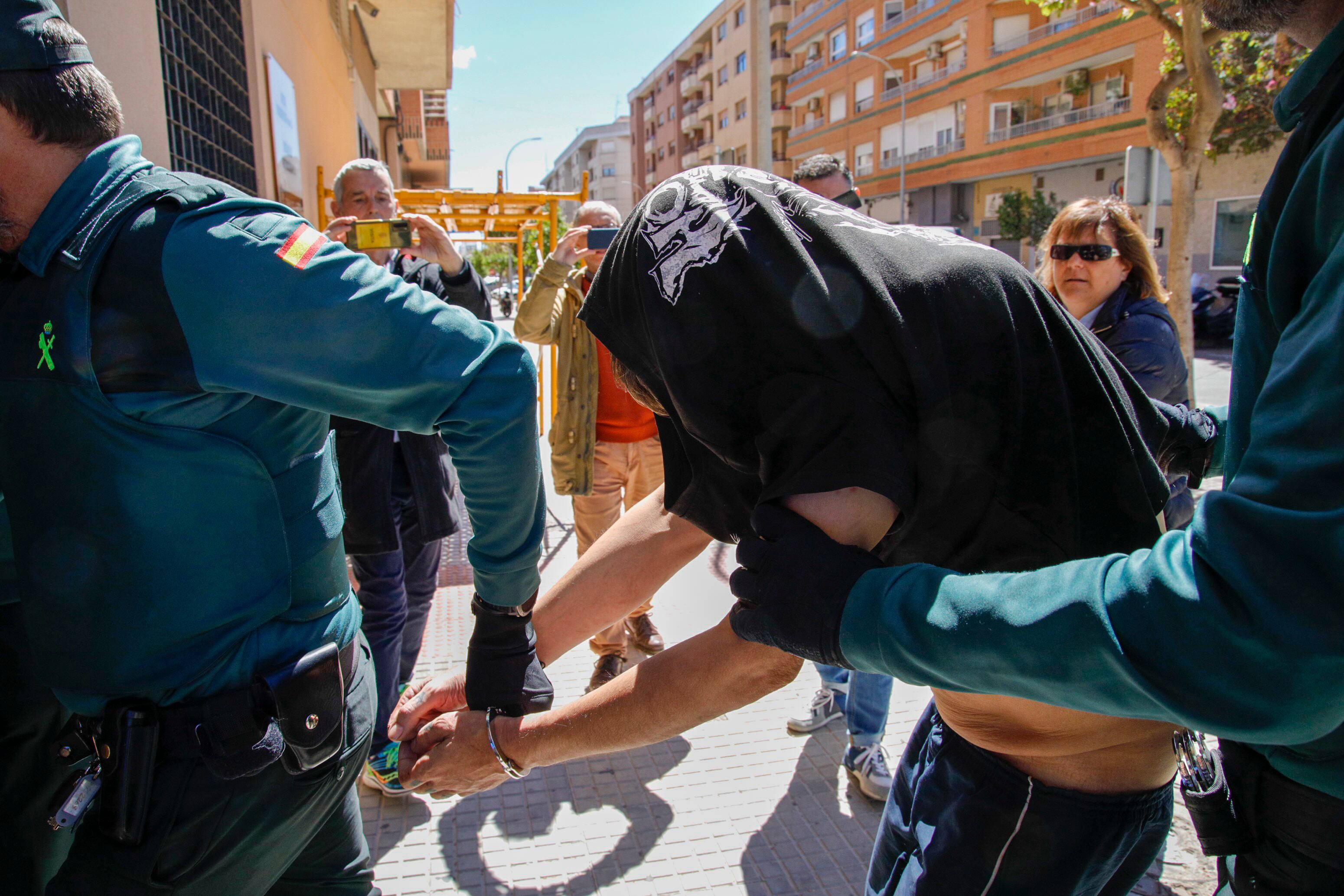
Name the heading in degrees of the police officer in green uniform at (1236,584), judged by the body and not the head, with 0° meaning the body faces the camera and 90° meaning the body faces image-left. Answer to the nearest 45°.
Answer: approximately 90°

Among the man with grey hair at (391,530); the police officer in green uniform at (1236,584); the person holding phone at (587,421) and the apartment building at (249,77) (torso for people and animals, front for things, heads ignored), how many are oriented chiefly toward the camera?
2

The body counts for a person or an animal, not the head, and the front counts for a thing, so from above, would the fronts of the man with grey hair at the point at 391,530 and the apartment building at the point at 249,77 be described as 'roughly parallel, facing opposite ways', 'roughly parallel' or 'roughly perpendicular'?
roughly perpendicular

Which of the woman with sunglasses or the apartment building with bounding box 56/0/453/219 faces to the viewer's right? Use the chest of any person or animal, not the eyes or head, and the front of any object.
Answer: the apartment building

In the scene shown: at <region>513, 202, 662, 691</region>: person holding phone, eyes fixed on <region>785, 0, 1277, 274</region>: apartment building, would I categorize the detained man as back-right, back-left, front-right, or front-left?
back-right

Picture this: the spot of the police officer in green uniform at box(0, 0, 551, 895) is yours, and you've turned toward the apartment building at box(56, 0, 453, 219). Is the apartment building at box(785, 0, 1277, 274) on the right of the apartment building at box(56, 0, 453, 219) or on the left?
right

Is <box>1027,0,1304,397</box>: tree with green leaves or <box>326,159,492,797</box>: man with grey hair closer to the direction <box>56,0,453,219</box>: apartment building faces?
the tree with green leaves

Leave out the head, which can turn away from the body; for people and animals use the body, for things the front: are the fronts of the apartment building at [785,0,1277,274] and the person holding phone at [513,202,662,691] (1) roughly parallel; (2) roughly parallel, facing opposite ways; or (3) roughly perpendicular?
roughly perpendicular

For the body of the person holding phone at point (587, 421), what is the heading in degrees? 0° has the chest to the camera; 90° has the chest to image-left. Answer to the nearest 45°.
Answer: approximately 0°

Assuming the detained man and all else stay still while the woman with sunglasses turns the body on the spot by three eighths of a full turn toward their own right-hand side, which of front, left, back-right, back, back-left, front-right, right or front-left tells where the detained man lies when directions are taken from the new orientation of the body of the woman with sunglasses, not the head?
back

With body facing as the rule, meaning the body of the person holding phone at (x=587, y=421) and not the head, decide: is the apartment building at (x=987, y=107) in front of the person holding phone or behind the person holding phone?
behind

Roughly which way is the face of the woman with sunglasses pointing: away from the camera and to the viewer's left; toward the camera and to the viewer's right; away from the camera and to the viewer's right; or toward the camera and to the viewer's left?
toward the camera and to the viewer's left

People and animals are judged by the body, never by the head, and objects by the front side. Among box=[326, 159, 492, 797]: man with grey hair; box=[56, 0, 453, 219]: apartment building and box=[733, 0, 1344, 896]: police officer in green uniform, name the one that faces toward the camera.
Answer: the man with grey hair

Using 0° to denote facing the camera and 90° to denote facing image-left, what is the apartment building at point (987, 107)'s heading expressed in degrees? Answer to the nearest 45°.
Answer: approximately 45°
